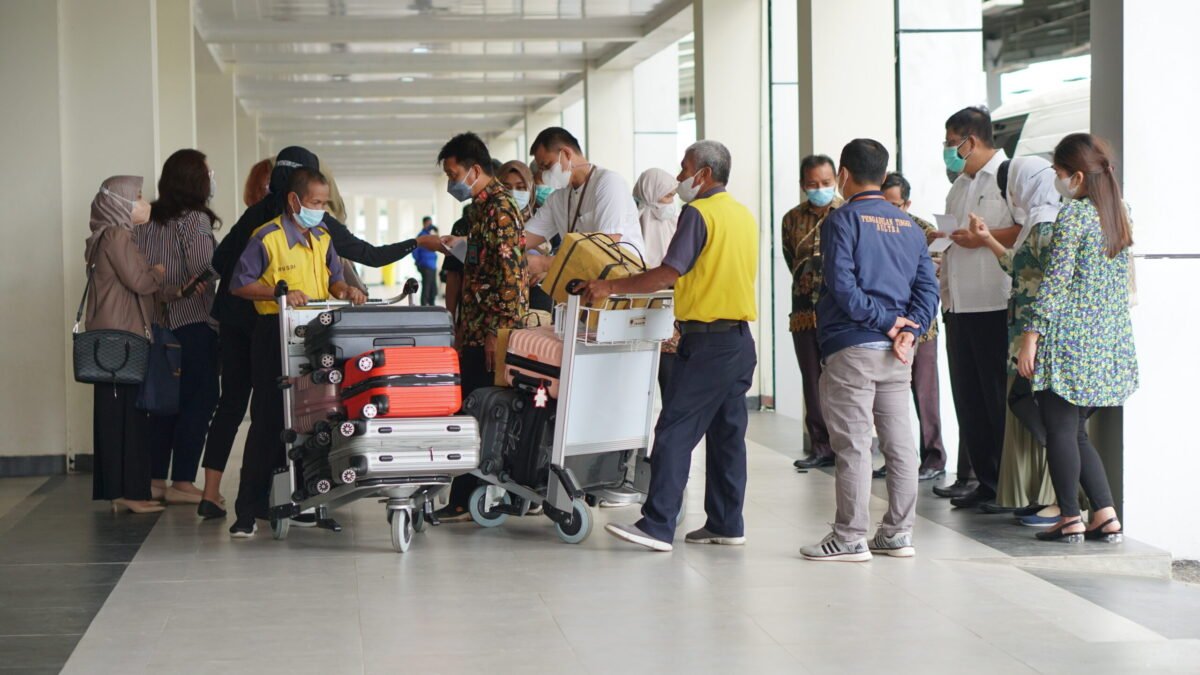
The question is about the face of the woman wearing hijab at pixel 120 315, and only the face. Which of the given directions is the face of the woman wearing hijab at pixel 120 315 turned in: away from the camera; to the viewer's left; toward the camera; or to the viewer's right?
to the viewer's right

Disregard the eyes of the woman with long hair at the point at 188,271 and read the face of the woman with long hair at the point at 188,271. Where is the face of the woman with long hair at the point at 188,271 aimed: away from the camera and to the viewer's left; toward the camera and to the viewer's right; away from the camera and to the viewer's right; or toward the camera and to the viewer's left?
away from the camera and to the viewer's right

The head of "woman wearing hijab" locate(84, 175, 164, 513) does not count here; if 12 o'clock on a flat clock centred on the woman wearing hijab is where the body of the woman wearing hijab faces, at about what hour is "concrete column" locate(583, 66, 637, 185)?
The concrete column is roughly at 10 o'clock from the woman wearing hijab.

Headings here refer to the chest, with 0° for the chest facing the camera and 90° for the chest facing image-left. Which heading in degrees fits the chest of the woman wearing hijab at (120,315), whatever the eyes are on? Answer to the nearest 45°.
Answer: approximately 270°

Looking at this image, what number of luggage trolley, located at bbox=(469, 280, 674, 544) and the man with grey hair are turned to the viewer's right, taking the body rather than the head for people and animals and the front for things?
0

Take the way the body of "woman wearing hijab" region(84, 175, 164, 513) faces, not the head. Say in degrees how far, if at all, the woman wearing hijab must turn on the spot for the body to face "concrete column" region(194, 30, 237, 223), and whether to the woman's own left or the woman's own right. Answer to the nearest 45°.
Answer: approximately 90° to the woman's own left

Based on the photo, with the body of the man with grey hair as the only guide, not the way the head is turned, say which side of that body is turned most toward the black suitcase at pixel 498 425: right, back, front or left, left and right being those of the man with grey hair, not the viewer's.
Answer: front

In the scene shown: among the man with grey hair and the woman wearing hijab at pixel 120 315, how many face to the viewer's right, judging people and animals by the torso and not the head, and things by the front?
1

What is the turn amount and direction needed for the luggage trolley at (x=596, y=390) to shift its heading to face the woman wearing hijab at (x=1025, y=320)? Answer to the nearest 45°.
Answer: approximately 135° to its right

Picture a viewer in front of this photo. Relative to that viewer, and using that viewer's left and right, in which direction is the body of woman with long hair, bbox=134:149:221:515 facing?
facing away from the viewer and to the right of the viewer

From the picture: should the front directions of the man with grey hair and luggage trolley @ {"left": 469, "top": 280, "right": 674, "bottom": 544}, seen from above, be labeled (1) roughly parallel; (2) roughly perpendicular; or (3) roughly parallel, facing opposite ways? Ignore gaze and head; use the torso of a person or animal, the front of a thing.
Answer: roughly parallel

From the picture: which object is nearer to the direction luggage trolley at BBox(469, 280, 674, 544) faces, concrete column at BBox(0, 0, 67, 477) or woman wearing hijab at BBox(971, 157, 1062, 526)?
the concrete column

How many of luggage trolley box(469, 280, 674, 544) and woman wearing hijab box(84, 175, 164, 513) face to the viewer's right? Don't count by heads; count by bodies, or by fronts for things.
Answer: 1

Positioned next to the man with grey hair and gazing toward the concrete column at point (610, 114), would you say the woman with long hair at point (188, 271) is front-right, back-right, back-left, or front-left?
front-left

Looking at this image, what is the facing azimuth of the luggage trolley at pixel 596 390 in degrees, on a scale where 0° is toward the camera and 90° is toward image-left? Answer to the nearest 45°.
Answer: approximately 135°
